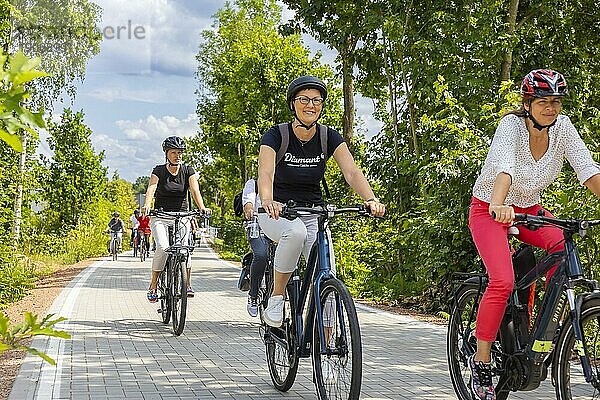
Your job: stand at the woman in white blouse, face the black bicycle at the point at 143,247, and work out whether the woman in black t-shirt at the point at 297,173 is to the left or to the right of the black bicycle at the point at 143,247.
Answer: left

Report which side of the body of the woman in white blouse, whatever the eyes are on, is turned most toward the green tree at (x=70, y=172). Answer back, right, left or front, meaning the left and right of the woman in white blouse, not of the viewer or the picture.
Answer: back

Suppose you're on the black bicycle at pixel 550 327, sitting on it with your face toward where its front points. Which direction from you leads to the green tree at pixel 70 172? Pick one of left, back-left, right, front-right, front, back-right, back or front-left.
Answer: back

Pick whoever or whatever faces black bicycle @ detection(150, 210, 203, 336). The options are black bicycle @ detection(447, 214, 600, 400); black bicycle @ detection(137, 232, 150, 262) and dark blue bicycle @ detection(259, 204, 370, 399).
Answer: black bicycle @ detection(137, 232, 150, 262)

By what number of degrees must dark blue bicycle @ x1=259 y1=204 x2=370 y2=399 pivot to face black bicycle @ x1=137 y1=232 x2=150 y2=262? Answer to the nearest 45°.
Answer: approximately 135° to its left

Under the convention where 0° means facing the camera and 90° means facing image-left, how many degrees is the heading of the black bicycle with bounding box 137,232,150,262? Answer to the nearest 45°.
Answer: approximately 0°

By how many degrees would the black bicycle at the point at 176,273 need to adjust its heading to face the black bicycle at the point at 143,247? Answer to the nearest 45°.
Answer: approximately 180°
